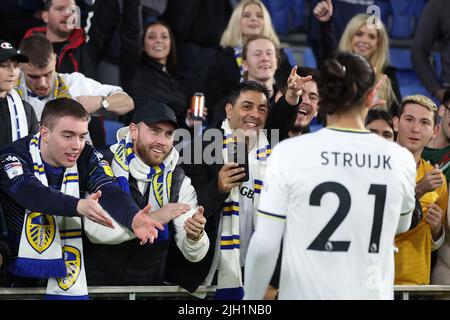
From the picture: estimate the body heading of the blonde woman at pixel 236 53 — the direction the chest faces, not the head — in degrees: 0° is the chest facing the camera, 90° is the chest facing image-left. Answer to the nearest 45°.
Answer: approximately 0°

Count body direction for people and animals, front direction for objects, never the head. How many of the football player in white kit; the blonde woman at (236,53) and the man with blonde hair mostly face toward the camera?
2

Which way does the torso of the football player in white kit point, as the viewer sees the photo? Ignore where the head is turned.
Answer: away from the camera

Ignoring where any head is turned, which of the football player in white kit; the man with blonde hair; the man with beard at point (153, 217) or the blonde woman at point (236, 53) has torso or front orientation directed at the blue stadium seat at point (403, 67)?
the football player in white kit

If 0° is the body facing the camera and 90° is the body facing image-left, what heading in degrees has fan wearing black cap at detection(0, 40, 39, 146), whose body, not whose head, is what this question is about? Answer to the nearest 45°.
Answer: approximately 315°

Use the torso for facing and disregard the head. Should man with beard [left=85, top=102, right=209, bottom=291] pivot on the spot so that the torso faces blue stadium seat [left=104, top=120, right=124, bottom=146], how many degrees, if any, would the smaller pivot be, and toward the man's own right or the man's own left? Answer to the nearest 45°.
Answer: approximately 135° to the man's own left
